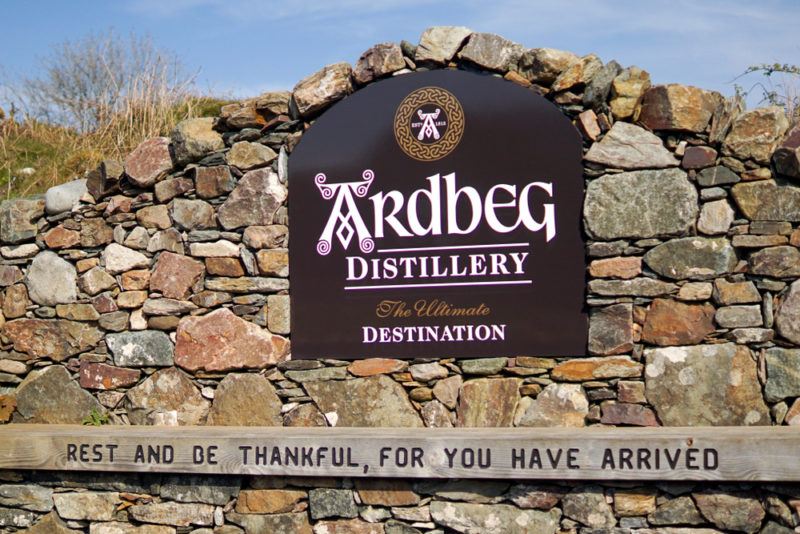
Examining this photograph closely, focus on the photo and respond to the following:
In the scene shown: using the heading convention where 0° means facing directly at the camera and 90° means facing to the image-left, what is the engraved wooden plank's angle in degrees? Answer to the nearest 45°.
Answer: approximately 0°

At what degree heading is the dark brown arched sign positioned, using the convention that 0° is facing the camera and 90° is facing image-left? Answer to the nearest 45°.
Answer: approximately 0°

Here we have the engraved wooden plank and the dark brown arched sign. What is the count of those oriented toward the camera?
2
